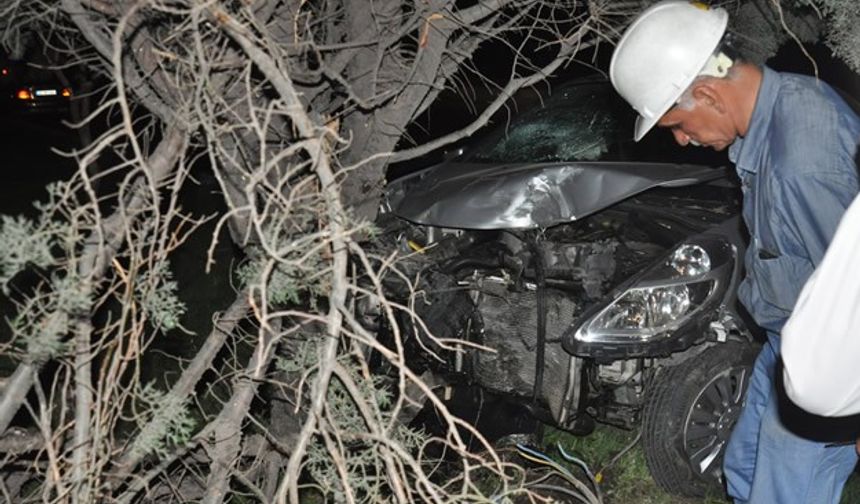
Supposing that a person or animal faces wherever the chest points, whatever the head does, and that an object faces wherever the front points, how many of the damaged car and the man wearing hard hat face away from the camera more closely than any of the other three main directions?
0

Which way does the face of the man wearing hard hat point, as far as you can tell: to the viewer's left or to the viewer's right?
to the viewer's left

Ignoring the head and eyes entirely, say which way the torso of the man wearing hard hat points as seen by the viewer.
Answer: to the viewer's left

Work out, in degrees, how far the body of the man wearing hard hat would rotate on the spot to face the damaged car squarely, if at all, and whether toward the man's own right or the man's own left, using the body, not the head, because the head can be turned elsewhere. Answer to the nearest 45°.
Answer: approximately 45° to the man's own right

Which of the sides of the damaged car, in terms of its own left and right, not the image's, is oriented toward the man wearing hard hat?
left

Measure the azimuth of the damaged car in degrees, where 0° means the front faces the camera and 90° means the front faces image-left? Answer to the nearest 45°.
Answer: approximately 45°
